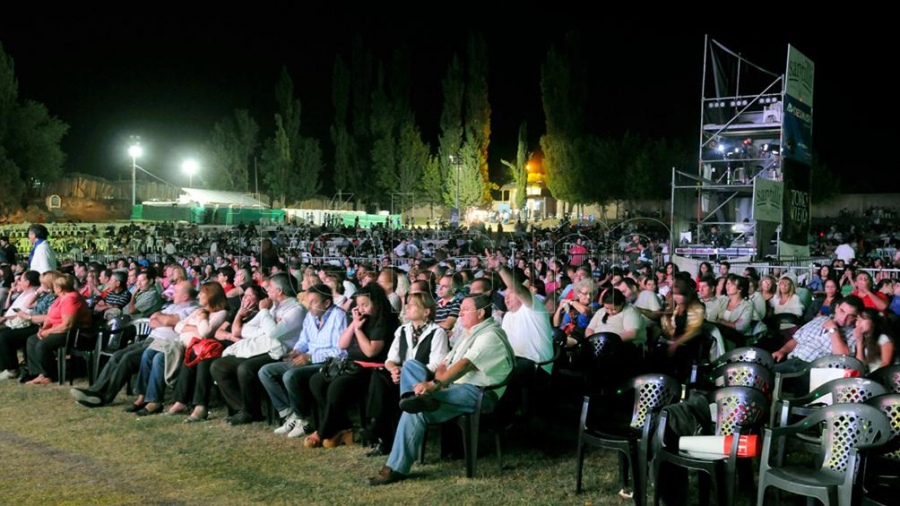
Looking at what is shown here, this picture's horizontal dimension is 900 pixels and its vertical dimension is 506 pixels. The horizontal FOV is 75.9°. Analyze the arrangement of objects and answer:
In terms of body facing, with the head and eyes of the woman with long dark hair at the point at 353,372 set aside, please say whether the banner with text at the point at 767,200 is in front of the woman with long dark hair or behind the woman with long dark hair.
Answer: behind

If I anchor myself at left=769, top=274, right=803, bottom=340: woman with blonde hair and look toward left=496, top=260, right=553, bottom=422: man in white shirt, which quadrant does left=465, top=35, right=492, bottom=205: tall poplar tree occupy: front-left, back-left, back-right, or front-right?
back-right

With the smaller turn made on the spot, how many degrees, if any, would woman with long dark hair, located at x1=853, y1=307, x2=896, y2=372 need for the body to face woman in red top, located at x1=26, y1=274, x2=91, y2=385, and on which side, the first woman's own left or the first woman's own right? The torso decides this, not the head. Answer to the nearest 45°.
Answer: approximately 45° to the first woman's own right

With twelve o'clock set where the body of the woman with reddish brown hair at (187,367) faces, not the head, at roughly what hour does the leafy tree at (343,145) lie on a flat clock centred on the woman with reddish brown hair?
The leafy tree is roughly at 5 o'clock from the woman with reddish brown hair.

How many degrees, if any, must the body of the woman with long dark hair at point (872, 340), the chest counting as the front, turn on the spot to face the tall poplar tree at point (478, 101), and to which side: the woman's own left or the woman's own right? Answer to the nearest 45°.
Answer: approximately 90° to the woman's own right

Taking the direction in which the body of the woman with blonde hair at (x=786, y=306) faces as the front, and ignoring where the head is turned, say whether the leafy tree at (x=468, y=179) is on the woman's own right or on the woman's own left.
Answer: on the woman's own right

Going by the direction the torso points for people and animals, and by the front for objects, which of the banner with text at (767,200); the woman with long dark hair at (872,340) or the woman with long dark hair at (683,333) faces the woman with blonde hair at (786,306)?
the banner with text

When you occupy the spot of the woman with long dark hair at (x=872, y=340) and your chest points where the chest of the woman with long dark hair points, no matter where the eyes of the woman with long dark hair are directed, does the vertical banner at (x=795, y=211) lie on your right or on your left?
on your right

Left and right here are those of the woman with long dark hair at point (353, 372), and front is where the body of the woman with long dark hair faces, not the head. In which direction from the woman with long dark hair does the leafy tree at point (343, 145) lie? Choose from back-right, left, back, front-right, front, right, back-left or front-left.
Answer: back-right

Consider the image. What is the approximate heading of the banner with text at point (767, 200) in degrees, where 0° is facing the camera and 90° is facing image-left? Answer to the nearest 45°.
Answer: approximately 0°
